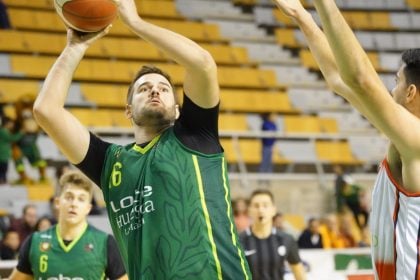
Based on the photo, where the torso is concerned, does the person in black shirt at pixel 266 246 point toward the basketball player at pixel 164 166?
yes

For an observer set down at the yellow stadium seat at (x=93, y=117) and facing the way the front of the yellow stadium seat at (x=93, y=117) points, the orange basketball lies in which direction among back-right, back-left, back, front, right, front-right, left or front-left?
front

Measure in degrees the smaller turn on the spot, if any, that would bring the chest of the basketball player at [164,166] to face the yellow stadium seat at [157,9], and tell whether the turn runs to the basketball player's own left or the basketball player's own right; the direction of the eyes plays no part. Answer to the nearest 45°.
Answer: approximately 135° to the basketball player's own right

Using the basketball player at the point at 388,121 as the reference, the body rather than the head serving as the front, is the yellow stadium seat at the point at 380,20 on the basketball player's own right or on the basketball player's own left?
on the basketball player's own right

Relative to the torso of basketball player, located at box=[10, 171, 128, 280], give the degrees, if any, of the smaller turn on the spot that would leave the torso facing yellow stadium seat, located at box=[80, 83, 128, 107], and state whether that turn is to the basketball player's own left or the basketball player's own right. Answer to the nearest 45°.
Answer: approximately 180°

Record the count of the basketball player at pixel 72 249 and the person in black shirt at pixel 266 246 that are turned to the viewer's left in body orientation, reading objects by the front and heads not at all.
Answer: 0

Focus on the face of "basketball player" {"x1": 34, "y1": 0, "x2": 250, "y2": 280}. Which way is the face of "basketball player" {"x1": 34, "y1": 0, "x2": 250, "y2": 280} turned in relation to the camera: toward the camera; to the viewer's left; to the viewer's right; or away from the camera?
toward the camera

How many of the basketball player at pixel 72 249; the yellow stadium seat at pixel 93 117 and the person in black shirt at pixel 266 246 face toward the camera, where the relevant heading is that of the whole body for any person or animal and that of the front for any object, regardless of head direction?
3

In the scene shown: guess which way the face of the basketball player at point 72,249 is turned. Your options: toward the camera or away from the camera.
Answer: toward the camera

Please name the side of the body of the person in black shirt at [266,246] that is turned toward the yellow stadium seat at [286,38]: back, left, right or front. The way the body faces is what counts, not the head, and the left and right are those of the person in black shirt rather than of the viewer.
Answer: back

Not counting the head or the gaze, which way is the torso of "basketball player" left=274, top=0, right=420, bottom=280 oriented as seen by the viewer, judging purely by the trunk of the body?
to the viewer's left

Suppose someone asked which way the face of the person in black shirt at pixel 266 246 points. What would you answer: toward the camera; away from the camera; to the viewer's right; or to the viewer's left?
toward the camera

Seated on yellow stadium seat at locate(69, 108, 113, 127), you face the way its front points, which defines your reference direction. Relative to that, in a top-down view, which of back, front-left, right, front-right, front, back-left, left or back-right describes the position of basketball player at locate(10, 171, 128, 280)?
front

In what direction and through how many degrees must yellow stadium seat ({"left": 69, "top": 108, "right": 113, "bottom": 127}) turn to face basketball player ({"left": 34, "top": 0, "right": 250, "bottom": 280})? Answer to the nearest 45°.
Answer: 0° — it already faces them

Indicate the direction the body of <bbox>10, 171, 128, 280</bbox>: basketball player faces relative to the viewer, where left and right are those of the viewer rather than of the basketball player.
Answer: facing the viewer
